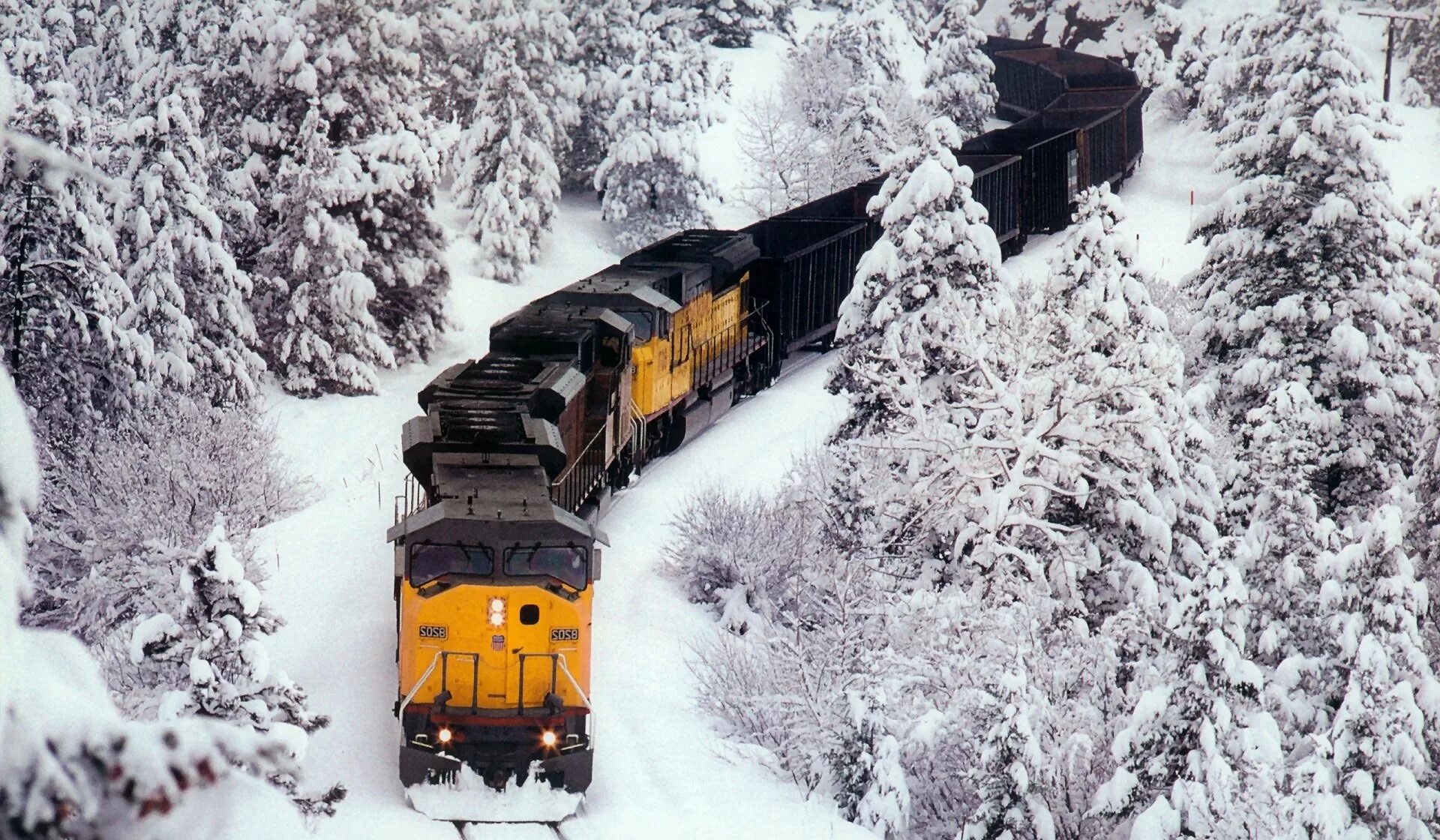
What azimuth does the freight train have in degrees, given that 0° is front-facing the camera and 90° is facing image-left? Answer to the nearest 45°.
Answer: approximately 0°

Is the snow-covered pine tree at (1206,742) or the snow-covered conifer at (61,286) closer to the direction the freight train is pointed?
the snow-covered pine tree

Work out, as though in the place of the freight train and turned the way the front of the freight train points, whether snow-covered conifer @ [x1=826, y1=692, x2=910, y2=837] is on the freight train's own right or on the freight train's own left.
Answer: on the freight train's own left
